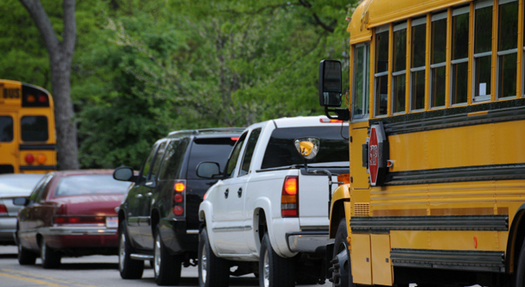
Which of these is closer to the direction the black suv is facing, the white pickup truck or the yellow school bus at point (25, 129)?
the yellow school bus

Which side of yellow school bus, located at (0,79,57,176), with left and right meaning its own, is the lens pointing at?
back

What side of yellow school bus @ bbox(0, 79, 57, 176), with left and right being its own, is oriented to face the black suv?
back

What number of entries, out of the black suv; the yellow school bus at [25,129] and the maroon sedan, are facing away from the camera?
3

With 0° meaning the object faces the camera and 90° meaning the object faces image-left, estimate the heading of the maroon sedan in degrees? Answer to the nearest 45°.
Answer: approximately 180°

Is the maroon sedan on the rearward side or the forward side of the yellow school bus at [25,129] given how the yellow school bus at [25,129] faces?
on the rearward side

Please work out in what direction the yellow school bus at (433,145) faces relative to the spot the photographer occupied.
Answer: facing away from the viewer and to the left of the viewer

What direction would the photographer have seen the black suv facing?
facing away from the viewer

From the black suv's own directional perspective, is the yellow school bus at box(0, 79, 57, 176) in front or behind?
in front
